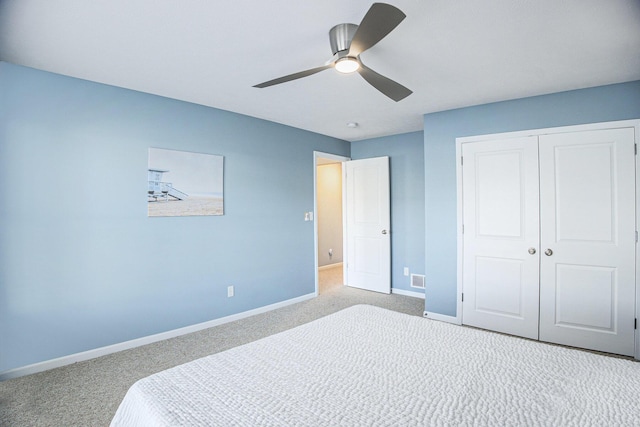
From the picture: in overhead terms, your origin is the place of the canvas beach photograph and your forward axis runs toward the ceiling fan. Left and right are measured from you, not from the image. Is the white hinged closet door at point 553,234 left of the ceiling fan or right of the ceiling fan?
left

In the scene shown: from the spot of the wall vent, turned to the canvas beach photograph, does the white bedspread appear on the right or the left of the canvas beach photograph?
left

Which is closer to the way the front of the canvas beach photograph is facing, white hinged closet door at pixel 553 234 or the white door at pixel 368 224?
the white hinged closet door

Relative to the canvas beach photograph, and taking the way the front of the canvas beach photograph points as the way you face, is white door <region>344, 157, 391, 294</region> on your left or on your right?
on your left

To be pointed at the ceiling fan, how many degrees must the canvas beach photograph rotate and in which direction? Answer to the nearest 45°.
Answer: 0° — it already faces it

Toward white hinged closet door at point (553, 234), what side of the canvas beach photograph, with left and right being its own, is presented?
front

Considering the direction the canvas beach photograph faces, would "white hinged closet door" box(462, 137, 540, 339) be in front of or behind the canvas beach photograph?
in front

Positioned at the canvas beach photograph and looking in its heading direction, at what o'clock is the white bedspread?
The white bedspread is roughly at 1 o'clock from the canvas beach photograph.

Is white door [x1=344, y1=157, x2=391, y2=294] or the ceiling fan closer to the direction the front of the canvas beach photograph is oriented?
the ceiling fan

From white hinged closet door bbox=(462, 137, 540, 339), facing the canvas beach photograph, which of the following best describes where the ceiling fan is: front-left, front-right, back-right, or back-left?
front-left

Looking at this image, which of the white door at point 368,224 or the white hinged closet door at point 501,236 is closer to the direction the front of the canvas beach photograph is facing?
the white hinged closet door
